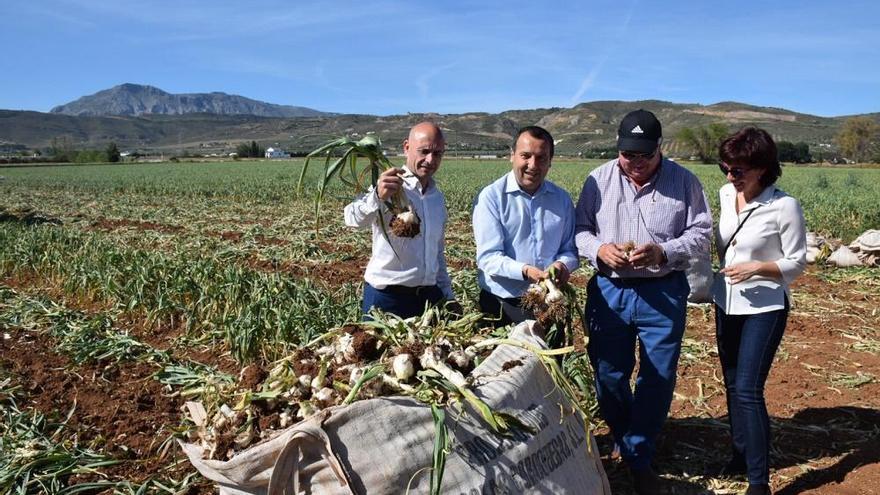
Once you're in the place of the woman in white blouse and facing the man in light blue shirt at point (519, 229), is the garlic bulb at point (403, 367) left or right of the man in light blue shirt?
left

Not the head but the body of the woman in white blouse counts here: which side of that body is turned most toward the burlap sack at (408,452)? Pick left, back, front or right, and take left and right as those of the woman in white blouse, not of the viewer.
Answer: front

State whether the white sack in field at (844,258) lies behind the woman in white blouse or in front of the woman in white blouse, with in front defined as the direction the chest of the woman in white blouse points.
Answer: behind

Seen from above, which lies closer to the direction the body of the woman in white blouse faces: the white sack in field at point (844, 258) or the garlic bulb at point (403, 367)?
the garlic bulb

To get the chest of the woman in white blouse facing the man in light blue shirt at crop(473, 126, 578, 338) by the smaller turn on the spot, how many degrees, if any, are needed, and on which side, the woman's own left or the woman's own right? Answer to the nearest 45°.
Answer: approximately 45° to the woman's own right

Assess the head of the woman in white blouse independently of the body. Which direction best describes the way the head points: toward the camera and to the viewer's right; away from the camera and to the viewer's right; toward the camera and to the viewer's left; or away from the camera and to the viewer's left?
toward the camera and to the viewer's left

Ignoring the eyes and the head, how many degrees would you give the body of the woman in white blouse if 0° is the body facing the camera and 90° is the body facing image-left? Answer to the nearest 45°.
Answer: approximately 45°

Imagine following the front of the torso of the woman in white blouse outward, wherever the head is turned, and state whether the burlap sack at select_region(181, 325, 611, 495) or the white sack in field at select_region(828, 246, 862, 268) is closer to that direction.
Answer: the burlap sack

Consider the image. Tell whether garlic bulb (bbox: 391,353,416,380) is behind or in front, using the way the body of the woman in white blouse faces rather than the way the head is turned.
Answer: in front
